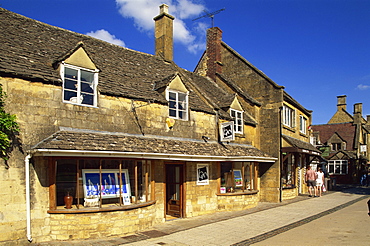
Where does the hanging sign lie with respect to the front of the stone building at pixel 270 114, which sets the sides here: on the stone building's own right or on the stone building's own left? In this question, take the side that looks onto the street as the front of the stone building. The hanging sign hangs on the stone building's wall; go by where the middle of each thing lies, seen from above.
on the stone building's own right

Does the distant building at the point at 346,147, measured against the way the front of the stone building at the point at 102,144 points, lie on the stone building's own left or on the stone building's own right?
on the stone building's own left

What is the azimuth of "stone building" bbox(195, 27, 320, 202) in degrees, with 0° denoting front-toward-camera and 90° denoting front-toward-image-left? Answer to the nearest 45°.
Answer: approximately 315°

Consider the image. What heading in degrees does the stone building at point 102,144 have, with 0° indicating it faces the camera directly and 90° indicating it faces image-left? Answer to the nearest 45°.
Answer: approximately 315°

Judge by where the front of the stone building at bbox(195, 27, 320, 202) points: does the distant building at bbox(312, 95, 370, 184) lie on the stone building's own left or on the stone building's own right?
on the stone building's own left

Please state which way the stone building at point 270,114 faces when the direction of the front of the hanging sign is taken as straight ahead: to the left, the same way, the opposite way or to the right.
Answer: to the left

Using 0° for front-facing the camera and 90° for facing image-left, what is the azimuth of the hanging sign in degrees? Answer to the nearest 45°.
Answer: approximately 45°

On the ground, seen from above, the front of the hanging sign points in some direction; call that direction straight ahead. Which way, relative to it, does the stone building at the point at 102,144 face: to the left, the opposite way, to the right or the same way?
to the left
